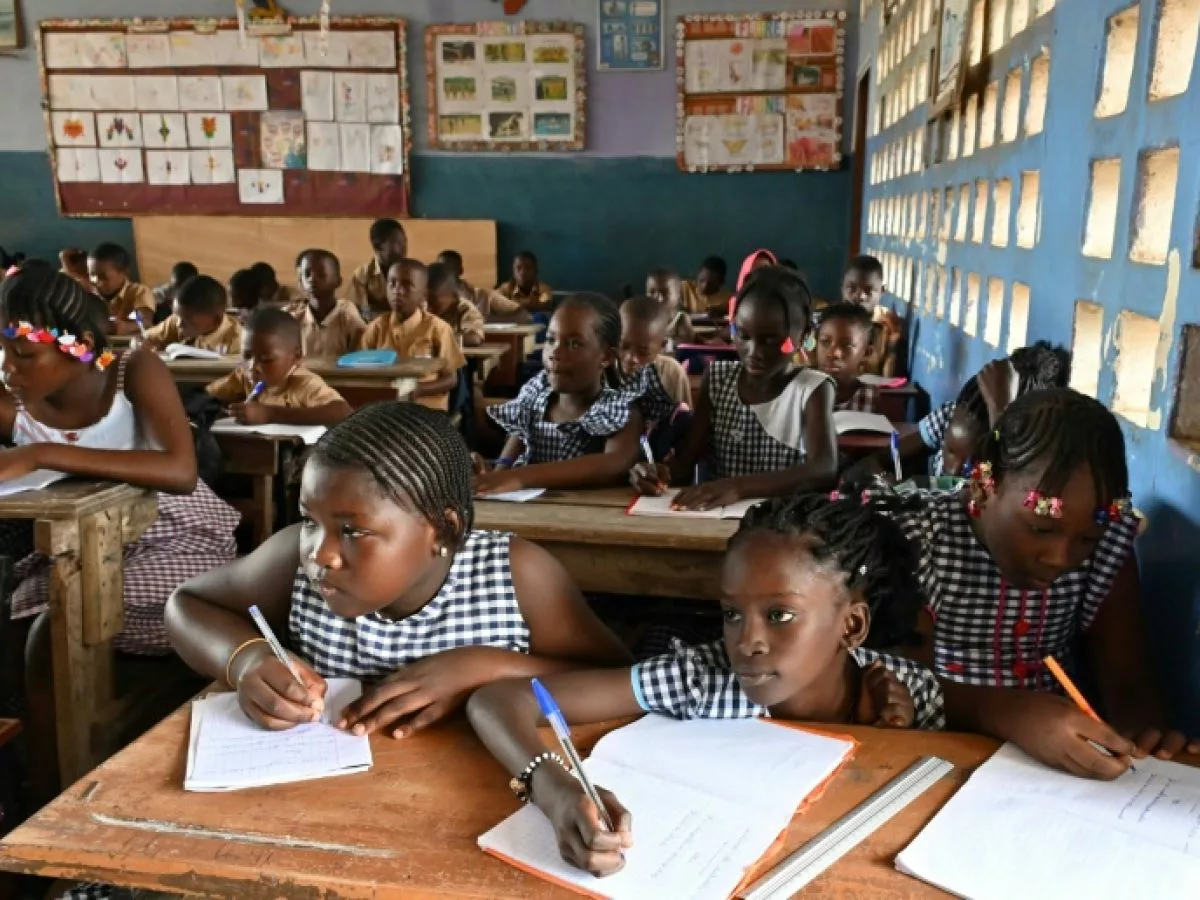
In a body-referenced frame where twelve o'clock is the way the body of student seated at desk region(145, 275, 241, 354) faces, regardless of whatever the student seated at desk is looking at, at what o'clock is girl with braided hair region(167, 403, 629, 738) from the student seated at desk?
The girl with braided hair is roughly at 12 o'clock from the student seated at desk.

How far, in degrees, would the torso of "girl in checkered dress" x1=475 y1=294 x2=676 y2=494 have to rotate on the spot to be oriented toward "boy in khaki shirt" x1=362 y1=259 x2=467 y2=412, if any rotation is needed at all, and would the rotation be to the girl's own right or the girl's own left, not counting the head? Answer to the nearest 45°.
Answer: approximately 135° to the girl's own right

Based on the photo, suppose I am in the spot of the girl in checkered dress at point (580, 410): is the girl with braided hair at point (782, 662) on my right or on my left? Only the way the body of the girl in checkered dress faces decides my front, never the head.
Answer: on my left

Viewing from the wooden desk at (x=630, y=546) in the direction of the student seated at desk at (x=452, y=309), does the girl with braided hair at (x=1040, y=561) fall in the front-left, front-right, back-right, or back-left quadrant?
back-right

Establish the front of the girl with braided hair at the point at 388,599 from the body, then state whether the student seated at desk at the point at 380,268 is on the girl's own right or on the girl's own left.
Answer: on the girl's own right

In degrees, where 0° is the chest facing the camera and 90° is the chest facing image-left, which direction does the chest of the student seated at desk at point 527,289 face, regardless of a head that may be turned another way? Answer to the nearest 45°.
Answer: approximately 0°

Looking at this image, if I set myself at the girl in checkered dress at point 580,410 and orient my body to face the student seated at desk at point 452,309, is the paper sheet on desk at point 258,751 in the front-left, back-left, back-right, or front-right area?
back-left

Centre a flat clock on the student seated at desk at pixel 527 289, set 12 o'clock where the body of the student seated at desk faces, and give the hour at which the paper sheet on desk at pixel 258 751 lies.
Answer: The paper sheet on desk is roughly at 12 o'clock from the student seated at desk.

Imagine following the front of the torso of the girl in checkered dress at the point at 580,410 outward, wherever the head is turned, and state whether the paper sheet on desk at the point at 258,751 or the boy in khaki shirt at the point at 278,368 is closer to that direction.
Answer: the paper sheet on desk

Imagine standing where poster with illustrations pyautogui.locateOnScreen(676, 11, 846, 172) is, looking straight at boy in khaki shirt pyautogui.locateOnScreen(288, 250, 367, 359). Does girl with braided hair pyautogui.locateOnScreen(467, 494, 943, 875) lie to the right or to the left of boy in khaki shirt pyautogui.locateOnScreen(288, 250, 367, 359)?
left
